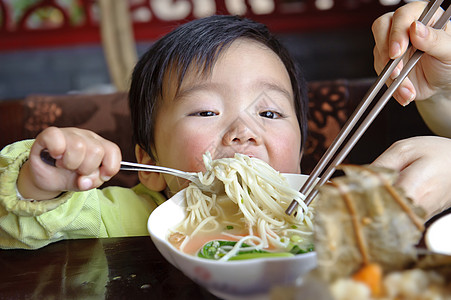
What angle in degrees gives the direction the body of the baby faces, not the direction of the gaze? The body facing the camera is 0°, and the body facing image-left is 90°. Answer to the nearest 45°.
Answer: approximately 0°

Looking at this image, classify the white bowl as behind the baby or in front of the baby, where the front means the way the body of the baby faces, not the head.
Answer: in front

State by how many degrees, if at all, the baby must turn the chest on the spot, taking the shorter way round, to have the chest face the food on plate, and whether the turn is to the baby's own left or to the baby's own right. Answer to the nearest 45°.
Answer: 0° — they already face it

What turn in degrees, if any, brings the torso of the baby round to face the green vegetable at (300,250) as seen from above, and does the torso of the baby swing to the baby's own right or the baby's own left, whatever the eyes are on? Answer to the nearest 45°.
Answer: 0° — they already face it
